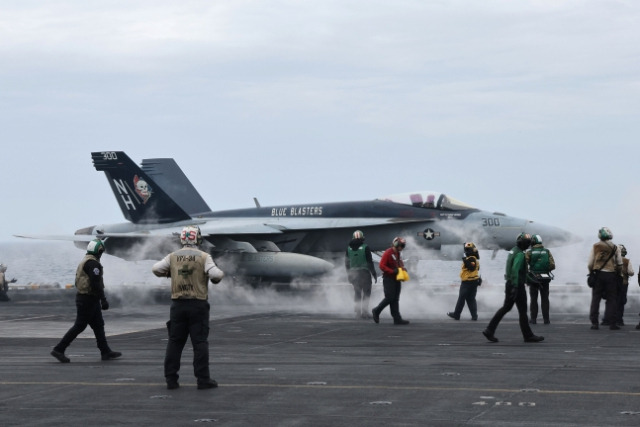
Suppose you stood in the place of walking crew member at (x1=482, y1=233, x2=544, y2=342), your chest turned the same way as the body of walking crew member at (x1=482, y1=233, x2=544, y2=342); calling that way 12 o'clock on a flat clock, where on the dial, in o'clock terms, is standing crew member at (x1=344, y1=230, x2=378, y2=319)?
standing crew member at (x1=344, y1=230, x2=378, y2=319) is roughly at 8 o'clock from walking crew member at (x1=482, y1=233, x2=544, y2=342).

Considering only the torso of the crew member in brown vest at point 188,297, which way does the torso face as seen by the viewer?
away from the camera

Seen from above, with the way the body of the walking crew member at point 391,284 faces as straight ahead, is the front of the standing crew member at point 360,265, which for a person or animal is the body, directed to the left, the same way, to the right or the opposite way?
to the left

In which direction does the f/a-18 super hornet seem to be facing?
to the viewer's right

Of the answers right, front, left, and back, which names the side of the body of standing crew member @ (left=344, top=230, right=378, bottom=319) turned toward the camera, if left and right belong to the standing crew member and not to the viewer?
back

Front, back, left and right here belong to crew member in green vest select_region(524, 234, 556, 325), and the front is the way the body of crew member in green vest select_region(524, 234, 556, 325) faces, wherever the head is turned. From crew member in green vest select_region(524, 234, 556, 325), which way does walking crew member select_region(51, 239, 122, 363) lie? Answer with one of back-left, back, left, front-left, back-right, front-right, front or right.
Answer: back-left

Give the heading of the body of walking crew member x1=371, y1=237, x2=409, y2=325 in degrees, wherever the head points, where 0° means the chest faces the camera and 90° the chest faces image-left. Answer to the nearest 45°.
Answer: approximately 270°

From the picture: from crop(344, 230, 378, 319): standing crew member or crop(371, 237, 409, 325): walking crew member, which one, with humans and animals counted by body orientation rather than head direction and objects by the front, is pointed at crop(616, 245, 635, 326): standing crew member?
crop(371, 237, 409, 325): walking crew member

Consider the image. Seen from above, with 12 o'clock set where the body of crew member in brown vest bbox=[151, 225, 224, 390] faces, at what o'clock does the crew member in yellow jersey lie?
The crew member in yellow jersey is roughly at 1 o'clock from the crew member in brown vest.

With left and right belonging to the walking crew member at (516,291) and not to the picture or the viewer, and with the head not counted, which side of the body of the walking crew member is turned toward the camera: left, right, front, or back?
right

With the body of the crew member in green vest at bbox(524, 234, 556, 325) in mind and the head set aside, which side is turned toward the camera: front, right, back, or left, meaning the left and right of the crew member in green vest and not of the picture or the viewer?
back

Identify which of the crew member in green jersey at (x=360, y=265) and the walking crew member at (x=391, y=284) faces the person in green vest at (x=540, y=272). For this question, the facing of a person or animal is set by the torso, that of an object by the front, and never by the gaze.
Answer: the walking crew member at (x=391, y=284)

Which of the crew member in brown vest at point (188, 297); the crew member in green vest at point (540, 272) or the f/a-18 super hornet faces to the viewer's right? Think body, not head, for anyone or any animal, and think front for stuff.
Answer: the f/a-18 super hornet
